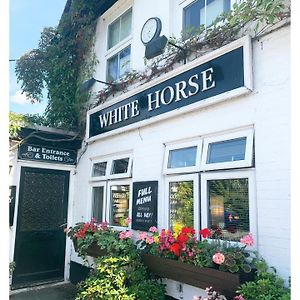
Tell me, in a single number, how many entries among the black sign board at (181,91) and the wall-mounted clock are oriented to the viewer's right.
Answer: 0

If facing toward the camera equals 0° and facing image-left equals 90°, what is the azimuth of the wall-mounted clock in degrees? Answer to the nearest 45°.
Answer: approximately 45°

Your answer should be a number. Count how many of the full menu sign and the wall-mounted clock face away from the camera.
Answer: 0

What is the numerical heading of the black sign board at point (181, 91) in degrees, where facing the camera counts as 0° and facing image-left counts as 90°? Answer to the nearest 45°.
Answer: approximately 45°

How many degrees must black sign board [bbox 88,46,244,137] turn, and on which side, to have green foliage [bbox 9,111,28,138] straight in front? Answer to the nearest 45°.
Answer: approximately 90° to its right

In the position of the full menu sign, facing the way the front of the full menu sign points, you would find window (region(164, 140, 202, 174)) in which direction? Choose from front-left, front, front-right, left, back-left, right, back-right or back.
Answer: left
